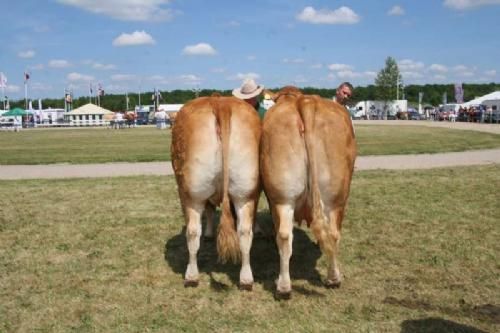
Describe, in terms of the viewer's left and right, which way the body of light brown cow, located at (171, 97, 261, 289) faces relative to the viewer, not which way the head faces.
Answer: facing away from the viewer

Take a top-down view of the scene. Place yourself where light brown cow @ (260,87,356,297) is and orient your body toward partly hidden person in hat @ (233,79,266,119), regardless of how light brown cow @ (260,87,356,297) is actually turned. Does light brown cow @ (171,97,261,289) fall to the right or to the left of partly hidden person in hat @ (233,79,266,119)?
left

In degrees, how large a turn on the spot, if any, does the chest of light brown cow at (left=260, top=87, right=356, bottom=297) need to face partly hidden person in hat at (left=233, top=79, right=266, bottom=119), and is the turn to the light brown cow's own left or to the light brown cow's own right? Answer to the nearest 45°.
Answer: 0° — it already faces them

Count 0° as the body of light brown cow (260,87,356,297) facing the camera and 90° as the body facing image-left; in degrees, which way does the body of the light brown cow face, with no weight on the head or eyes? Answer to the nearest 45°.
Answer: approximately 180°

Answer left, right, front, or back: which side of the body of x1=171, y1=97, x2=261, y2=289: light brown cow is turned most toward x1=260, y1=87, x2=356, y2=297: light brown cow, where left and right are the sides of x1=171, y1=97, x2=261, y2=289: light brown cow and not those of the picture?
right

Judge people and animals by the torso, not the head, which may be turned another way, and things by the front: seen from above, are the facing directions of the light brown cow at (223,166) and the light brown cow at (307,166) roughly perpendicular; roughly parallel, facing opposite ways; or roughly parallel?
roughly parallel

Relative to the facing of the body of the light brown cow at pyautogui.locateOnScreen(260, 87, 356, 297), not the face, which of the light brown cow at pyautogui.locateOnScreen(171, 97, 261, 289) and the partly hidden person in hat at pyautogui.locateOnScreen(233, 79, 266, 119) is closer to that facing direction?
the partly hidden person in hat

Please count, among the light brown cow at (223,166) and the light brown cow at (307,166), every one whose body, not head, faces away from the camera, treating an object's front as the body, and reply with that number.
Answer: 2

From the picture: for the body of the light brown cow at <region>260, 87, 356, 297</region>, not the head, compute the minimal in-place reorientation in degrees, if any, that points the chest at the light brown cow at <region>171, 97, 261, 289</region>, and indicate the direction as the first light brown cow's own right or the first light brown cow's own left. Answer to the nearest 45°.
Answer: approximately 90° to the first light brown cow's own left

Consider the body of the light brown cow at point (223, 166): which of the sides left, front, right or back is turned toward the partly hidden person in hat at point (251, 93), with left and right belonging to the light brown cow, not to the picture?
front

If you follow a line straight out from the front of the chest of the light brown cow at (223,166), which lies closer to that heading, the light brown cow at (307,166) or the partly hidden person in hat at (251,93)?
the partly hidden person in hat
